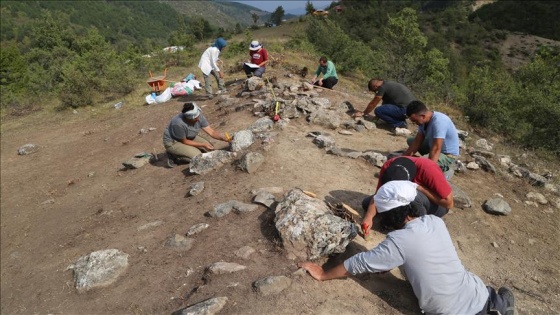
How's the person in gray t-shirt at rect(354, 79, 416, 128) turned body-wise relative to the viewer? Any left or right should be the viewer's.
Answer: facing to the left of the viewer

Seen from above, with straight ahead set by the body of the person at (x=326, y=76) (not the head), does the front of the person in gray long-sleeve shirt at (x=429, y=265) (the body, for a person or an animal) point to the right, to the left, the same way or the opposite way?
to the right

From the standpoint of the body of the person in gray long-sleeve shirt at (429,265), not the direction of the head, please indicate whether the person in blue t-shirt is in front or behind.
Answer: in front

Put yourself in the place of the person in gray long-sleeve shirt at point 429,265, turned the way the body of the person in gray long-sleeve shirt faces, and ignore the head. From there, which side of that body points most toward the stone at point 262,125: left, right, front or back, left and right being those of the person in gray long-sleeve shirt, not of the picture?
front

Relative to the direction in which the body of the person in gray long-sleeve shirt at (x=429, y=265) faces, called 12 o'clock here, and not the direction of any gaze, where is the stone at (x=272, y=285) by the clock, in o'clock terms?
The stone is roughly at 10 o'clock from the person in gray long-sleeve shirt.

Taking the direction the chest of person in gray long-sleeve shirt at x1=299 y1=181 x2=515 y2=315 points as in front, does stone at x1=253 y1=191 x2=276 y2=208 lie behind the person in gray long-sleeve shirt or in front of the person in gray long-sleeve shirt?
in front

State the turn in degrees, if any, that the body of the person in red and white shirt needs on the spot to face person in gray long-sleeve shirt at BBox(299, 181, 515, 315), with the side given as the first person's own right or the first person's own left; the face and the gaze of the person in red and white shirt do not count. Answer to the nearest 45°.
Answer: approximately 45° to the first person's own left

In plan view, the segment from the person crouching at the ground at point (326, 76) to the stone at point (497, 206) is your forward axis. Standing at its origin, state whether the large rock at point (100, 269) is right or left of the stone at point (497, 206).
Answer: right

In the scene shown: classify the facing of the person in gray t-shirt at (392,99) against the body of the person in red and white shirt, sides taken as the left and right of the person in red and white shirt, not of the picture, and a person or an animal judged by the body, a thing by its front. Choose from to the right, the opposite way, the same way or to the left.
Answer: to the right

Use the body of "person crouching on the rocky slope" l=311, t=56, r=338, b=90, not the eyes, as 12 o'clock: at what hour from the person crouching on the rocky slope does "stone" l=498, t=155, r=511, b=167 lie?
The stone is roughly at 9 o'clock from the person crouching on the rocky slope.

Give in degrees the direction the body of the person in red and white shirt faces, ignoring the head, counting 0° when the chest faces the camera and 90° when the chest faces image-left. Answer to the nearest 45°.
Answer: approximately 45°

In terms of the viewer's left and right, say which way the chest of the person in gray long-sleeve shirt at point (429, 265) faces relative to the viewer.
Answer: facing away from the viewer and to the left of the viewer

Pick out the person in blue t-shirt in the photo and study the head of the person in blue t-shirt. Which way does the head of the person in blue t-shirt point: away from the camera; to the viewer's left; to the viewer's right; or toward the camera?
to the viewer's left

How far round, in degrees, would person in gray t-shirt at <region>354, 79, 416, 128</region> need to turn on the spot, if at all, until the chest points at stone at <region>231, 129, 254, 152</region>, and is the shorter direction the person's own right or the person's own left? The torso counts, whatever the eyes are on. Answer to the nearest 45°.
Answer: approximately 45° to the person's own left

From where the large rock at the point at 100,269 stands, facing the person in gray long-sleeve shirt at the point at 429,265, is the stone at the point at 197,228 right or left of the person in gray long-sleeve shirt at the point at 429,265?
left

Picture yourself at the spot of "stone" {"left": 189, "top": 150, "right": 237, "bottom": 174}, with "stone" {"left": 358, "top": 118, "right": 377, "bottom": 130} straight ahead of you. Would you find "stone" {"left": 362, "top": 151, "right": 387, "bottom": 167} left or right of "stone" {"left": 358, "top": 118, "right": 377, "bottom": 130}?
right

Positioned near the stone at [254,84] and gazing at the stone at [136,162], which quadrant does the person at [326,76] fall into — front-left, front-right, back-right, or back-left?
back-left
